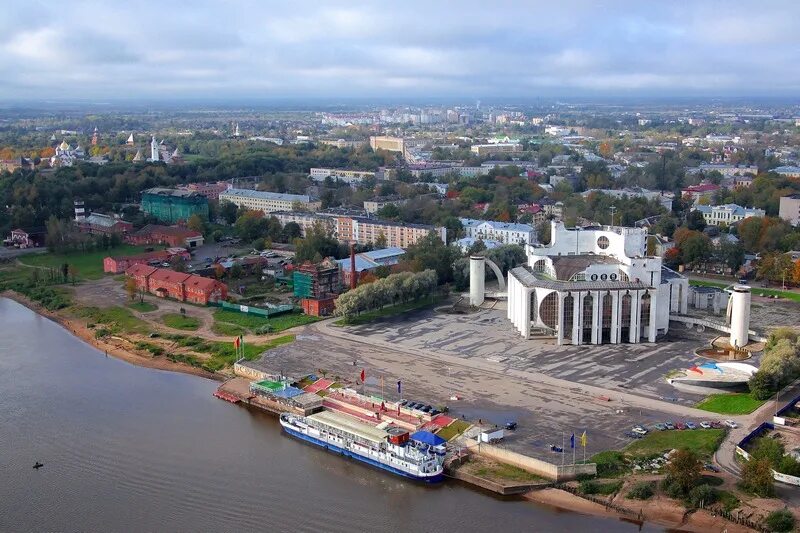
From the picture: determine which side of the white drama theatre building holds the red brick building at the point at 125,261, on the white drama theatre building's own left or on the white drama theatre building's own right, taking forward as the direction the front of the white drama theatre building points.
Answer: on the white drama theatre building's own right

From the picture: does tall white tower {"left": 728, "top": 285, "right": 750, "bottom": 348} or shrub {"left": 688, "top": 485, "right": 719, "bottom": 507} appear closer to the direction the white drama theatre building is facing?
the shrub

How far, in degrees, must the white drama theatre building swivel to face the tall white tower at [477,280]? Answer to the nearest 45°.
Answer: approximately 135° to its right

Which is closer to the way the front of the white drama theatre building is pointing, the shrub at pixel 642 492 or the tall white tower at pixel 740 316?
the shrub

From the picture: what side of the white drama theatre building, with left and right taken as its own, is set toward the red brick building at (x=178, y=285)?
right

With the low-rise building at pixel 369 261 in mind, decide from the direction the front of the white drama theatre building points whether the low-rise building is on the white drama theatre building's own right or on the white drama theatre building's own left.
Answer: on the white drama theatre building's own right

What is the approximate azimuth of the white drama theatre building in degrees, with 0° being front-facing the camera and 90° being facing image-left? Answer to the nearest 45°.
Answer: approximately 0°

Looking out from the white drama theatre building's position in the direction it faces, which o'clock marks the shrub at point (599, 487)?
The shrub is roughly at 12 o'clock from the white drama theatre building.

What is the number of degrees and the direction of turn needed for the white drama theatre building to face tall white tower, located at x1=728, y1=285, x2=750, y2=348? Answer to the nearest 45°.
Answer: approximately 90° to its left
